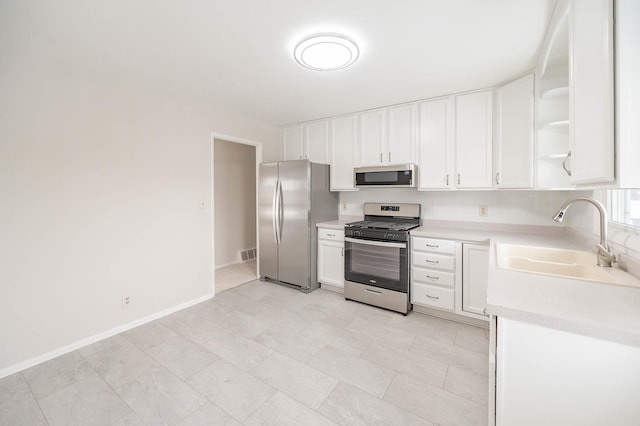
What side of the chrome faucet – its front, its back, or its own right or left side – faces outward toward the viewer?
left

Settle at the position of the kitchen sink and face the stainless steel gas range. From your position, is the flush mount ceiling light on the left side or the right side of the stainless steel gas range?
left

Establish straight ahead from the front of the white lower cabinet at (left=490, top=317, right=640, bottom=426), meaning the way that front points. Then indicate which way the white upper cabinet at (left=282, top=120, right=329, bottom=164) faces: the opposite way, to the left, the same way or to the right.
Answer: to the left

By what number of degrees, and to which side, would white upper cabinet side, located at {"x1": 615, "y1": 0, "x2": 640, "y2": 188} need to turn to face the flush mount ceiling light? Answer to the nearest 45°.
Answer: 0° — it already faces it

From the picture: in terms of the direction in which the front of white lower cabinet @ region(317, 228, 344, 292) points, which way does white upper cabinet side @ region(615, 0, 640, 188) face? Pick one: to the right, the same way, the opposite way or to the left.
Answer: to the right

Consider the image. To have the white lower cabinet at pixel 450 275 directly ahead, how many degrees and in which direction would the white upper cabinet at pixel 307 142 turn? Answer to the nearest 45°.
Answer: approximately 90° to its left

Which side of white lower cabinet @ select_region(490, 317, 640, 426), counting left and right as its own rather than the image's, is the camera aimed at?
left

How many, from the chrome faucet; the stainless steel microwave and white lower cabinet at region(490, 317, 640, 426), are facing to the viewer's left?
2

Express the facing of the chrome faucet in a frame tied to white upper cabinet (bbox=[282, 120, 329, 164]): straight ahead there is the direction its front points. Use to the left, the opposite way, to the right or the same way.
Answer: to the right

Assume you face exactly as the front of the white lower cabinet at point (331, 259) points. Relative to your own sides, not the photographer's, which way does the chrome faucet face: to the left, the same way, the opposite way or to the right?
to the right

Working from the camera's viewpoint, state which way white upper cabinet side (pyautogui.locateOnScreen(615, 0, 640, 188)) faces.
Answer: facing to the left of the viewer
